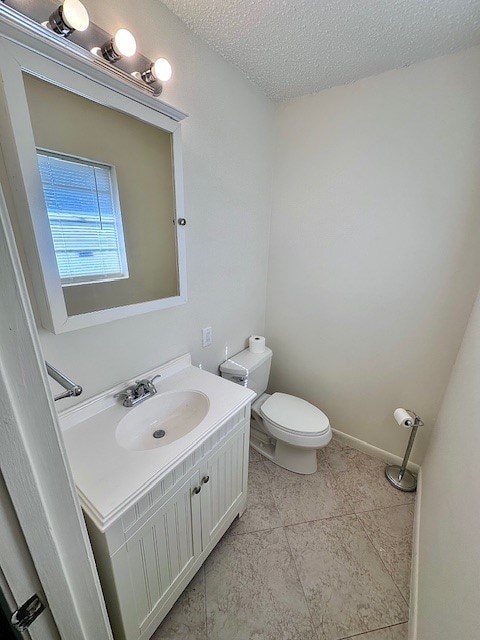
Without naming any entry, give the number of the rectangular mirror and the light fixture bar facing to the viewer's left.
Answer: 0

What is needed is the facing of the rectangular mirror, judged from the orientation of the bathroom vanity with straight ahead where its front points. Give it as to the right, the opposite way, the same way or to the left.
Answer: the same way

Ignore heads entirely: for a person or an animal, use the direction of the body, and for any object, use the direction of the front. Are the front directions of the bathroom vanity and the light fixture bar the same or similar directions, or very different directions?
same or similar directions

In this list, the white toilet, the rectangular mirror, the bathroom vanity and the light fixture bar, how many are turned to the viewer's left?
0

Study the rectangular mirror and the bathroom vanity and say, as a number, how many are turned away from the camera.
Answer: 0

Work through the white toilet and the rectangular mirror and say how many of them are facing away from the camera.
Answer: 0

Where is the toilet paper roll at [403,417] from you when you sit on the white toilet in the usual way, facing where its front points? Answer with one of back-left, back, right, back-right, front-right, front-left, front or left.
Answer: front-left

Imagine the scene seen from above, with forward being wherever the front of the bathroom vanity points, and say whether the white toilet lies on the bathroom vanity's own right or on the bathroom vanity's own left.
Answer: on the bathroom vanity's own left

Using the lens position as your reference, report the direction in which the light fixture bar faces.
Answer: facing the viewer and to the right of the viewer
